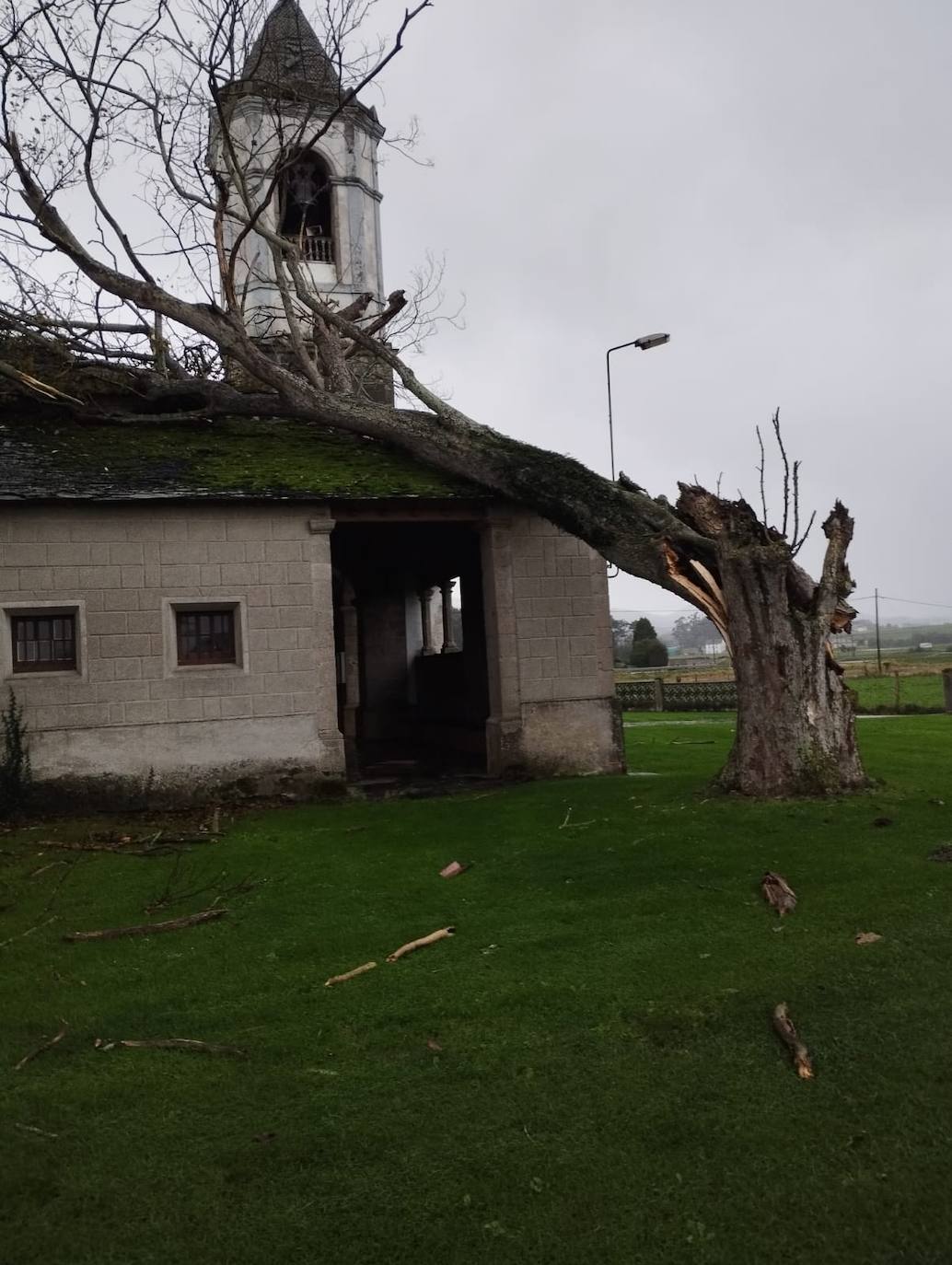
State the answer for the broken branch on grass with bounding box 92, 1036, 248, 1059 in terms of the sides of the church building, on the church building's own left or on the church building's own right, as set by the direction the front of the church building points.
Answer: on the church building's own right

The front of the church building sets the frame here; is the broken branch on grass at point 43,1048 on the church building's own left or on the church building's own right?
on the church building's own right

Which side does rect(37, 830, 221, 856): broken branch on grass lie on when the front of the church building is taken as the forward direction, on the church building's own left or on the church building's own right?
on the church building's own right

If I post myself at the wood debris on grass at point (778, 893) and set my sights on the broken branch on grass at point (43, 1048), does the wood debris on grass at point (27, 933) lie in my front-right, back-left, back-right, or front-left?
front-right

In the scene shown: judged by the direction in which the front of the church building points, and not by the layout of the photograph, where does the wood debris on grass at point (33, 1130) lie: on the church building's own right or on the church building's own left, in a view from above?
on the church building's own right

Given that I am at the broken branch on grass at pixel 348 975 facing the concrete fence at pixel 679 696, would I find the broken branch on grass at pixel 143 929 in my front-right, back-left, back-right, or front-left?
front-left
